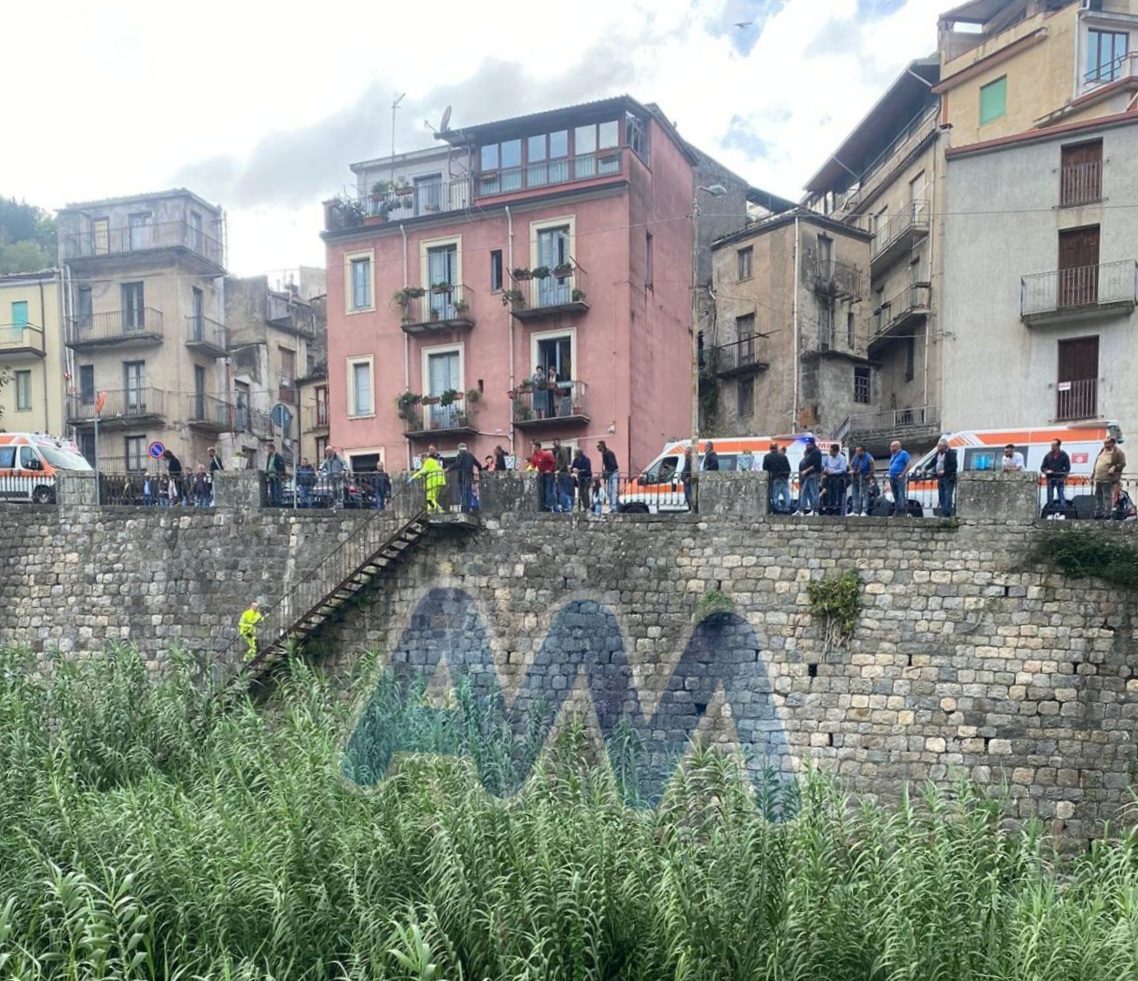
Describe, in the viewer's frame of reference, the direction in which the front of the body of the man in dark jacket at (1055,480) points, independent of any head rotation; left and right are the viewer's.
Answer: facing the viewer

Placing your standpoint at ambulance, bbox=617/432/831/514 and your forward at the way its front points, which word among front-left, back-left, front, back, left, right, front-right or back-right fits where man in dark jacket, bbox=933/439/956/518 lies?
back-left

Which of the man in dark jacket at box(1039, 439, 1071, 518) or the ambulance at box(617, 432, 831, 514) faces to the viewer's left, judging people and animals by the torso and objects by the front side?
the ambulance

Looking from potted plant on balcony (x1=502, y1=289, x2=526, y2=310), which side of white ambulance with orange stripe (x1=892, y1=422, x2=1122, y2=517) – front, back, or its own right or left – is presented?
front

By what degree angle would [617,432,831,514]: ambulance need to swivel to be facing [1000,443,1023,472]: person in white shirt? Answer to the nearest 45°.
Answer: approximately 180°

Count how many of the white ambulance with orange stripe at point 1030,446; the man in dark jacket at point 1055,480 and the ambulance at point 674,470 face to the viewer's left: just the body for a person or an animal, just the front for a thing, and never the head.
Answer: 2

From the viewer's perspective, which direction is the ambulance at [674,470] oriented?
to the viewer's left

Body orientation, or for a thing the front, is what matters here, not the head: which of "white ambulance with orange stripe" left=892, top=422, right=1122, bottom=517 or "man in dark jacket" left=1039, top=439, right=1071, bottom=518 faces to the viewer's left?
the white ambulance with orange stripe

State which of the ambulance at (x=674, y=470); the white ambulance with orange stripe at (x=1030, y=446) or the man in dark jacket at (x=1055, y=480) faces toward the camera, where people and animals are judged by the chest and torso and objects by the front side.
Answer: the man in dark jacket

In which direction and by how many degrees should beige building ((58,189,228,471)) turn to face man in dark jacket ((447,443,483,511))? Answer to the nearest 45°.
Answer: approximately 45° to its left

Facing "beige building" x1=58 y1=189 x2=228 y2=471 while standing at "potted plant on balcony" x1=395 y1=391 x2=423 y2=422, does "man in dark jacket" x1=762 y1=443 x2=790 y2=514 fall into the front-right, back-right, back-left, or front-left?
back-left

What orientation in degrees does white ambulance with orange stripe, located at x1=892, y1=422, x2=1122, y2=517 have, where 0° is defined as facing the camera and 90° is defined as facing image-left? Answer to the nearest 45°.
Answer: approximately 90°

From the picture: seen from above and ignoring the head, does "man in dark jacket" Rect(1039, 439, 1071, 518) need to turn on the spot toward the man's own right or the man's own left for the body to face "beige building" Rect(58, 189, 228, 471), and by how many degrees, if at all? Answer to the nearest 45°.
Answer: approximately 90° to the man's own right

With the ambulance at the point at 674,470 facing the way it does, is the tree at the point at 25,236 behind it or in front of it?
in front

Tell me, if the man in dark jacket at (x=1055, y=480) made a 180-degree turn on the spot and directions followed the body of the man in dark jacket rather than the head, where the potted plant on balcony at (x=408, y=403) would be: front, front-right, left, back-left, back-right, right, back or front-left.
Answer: left

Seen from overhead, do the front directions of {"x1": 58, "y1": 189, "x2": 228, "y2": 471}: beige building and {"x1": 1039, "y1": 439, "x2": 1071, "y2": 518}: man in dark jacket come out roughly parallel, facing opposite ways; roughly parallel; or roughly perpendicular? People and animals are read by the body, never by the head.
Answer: roughly parallel

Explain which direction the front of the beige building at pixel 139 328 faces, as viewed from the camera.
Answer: facing the viewer and to the left of the viewer

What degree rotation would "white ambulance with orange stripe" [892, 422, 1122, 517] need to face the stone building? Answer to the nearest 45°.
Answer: approximately 45° to its right

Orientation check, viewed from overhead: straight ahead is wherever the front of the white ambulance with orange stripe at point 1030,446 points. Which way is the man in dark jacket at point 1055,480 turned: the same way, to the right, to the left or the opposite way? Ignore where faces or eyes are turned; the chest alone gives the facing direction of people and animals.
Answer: to the left

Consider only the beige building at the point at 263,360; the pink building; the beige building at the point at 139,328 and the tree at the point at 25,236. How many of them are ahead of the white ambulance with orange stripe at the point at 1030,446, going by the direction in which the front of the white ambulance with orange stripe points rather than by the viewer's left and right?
4

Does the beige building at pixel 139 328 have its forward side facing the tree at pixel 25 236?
no
